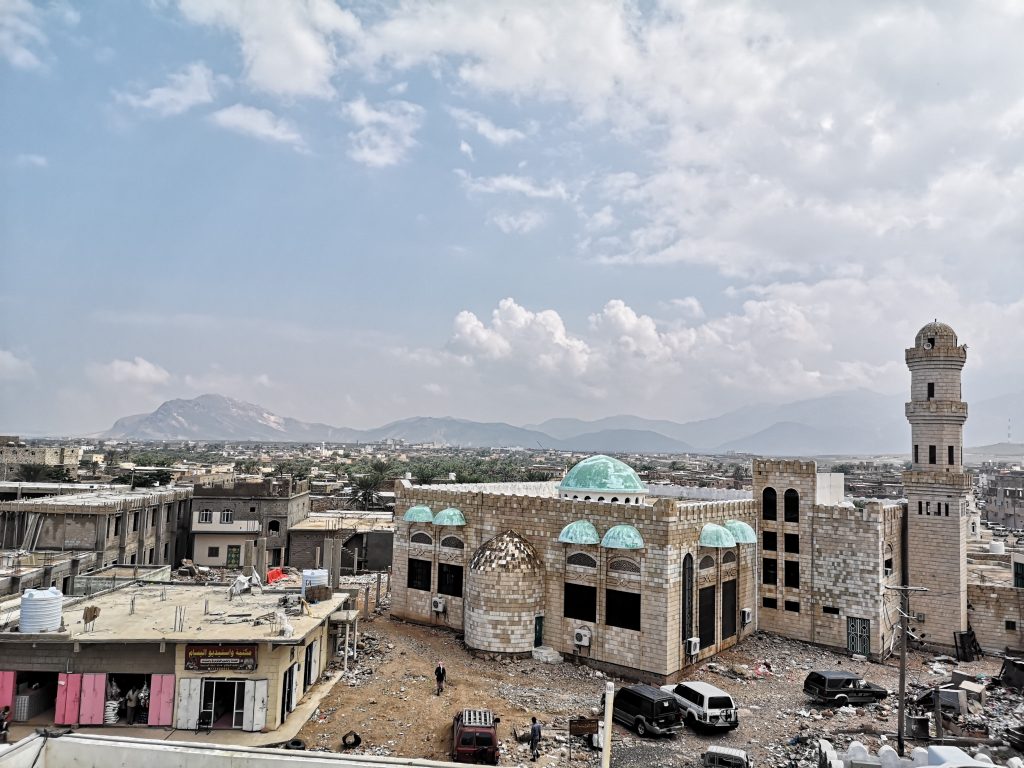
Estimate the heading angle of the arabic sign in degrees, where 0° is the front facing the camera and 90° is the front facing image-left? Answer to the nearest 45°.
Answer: approximately 0°

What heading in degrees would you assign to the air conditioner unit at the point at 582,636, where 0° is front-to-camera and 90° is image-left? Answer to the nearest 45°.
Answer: approximately 45°

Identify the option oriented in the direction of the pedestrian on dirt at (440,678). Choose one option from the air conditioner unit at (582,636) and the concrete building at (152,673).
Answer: the air conditioner unit

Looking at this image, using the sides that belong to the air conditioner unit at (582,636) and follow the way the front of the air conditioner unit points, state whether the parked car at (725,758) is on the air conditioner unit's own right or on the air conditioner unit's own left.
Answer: on the air conditioner unit's own left

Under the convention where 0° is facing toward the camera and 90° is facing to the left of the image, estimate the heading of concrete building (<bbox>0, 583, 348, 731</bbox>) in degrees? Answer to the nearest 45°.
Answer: approximately 0°

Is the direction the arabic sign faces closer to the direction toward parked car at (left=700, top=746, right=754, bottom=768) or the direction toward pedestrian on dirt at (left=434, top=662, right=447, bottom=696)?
the parked car

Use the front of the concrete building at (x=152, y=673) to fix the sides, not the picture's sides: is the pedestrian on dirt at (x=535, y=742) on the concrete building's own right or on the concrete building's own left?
on the concrete building's own left
